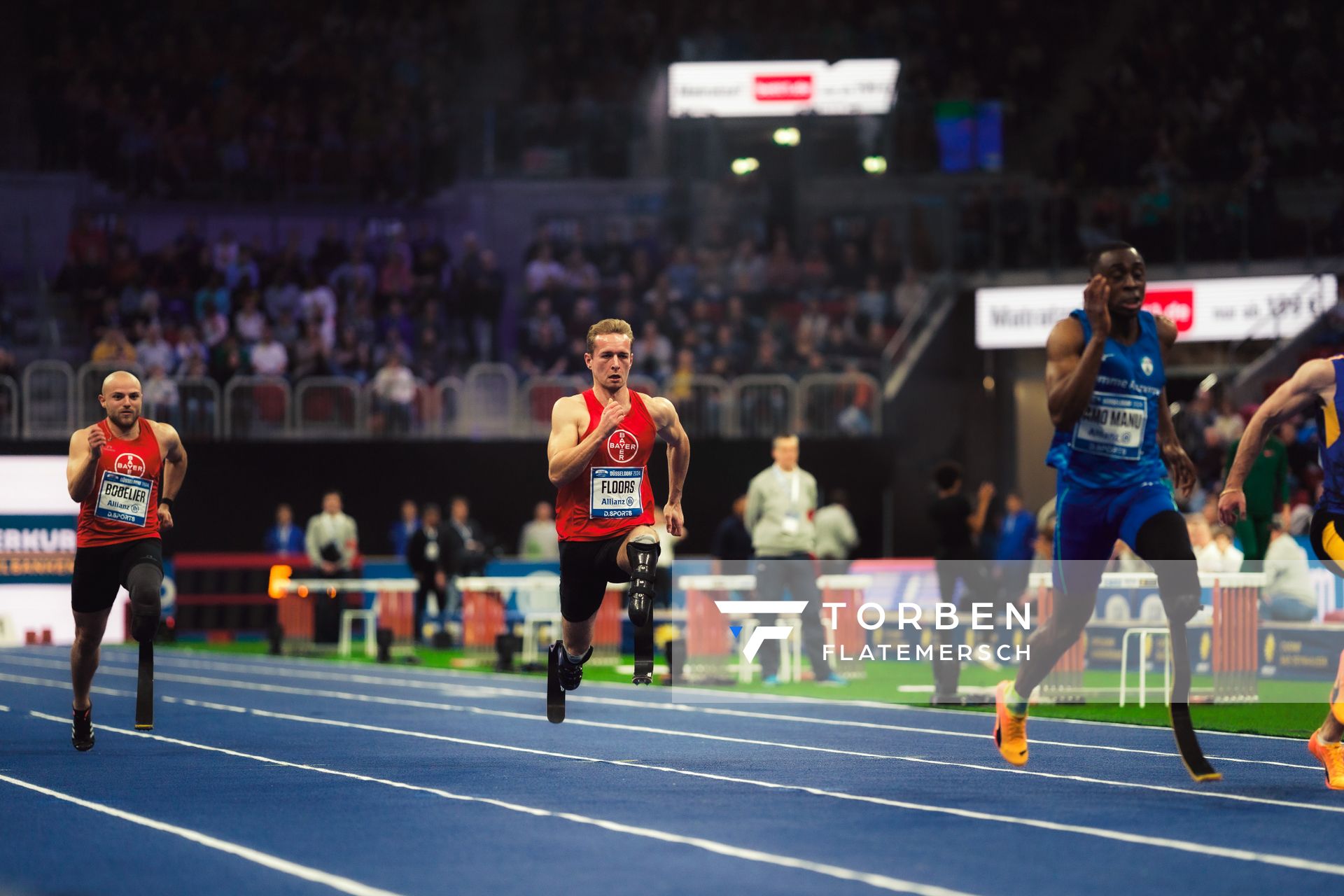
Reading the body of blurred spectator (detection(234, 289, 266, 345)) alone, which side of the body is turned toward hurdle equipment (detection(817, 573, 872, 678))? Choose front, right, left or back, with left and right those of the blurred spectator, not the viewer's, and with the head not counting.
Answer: front

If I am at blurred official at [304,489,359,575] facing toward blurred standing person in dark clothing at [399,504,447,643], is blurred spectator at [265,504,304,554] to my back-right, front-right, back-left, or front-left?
back-left

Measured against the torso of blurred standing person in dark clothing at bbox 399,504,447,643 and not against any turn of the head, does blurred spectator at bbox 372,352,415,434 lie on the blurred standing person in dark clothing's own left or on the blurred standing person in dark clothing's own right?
on the blurred standing person in dark clothing's own right

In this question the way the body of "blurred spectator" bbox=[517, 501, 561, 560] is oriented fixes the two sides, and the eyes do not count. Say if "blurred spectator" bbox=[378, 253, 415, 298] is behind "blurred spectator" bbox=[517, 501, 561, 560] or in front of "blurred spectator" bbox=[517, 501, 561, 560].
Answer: behind

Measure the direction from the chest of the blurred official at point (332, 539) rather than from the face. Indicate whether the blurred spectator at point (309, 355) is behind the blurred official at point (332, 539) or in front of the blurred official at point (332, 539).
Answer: behind
